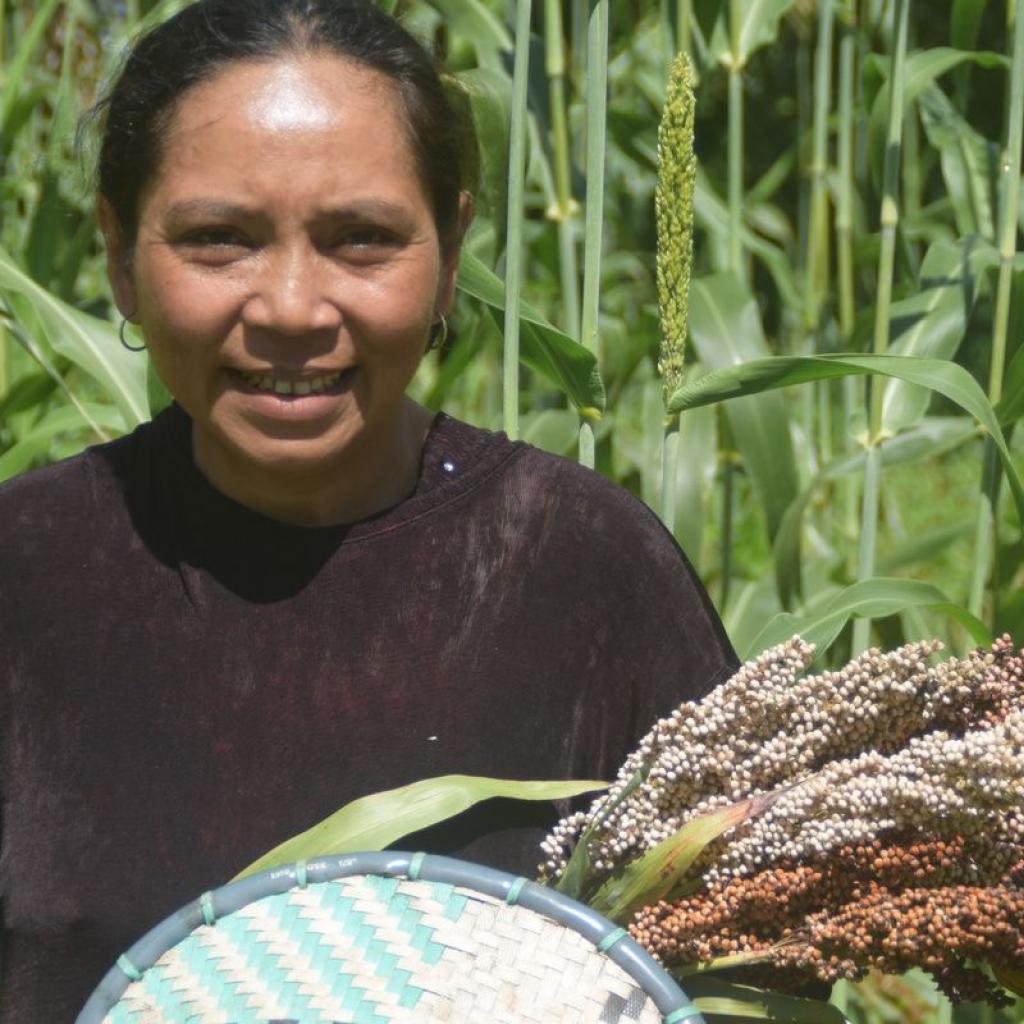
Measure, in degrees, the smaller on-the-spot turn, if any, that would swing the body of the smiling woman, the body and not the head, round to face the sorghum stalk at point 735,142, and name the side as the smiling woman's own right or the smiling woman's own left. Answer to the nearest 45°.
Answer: approximately 135° to the smiling woman's own left

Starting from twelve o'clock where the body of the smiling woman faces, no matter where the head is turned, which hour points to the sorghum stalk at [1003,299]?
The sorghum stalk is roughly at 8 o'clock from the smiling woman.

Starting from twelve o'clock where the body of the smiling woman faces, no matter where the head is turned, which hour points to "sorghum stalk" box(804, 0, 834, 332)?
The sorghum stalk is roughly at 7 o'clock from the smiling woman.

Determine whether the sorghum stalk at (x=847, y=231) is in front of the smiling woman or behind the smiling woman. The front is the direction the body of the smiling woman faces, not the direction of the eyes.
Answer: behind

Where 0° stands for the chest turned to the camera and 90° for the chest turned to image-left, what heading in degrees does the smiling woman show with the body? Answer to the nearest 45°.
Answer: approximately 0°

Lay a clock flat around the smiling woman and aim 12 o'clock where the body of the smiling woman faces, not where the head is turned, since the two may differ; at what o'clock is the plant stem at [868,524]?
The plant stem is roughly at 8 o'clock from the smiling woman.

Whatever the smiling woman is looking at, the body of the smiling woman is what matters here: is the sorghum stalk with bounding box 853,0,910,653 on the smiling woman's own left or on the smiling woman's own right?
on the smiling woman's own left

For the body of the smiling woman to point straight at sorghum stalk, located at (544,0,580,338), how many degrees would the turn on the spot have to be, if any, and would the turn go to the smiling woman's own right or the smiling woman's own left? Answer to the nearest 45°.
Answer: approximately 180°
